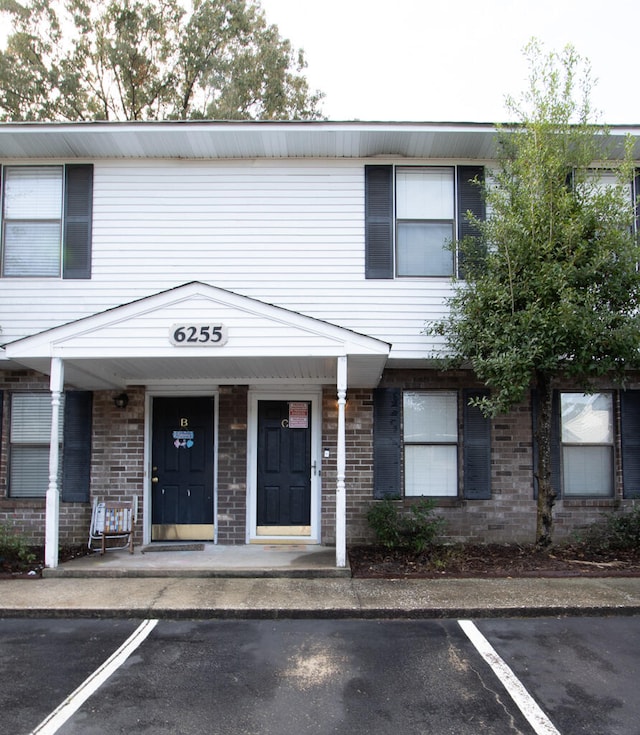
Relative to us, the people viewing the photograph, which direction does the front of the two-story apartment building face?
facing the viewer

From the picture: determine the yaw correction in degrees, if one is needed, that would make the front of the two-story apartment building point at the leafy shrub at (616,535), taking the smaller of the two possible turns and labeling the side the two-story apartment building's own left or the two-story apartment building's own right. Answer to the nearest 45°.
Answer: approximately 90° to the two-story apartment building's own left
